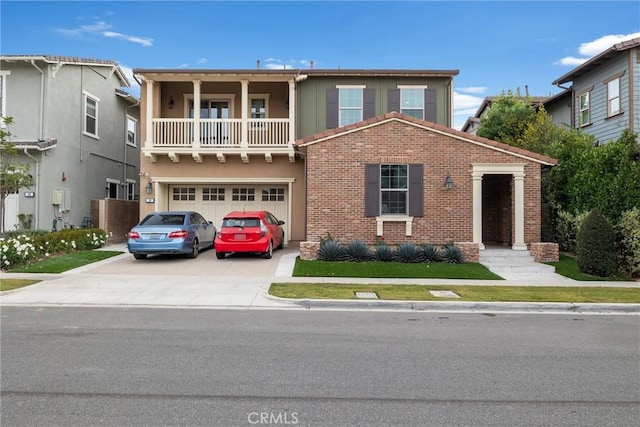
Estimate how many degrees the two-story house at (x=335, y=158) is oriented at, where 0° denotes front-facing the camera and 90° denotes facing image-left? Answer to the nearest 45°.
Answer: approximately 0°

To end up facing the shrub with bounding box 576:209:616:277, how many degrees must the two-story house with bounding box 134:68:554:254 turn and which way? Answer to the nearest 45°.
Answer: approximately 45° to its left

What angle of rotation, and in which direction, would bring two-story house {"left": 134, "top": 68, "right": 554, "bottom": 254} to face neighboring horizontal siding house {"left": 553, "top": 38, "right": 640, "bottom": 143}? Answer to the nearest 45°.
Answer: approximately 90° to its left

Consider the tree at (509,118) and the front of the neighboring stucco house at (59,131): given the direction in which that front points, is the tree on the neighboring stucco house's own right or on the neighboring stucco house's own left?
on the neighboring stucco house's own left

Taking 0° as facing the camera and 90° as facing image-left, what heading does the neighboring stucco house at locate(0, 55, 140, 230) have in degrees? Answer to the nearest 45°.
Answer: approximately 45°

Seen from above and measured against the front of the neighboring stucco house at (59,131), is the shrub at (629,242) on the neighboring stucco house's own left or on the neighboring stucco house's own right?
on the neighboring stucco house's own left

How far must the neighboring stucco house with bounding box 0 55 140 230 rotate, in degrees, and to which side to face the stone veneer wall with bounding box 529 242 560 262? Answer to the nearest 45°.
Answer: approximately 90° to its left

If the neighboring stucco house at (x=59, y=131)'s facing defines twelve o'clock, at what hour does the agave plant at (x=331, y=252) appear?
The agave plant is roughly at 9 o'clock from the neighboring stucco house.

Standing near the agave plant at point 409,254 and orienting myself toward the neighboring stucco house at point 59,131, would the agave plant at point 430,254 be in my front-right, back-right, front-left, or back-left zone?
back-right
